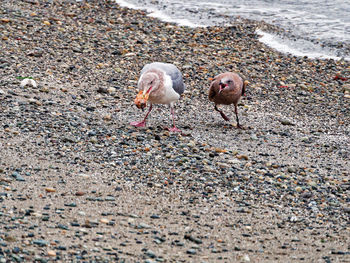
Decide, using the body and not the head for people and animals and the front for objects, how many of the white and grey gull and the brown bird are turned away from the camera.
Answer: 0

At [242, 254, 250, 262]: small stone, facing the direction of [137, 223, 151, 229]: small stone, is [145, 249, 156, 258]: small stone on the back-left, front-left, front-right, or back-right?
front-left

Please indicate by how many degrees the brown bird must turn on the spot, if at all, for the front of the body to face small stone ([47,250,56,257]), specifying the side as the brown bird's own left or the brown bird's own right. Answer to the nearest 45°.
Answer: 0° — it already faces it

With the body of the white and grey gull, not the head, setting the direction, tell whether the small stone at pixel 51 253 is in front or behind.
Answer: in front

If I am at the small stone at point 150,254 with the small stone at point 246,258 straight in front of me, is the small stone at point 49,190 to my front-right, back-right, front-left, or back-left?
back-left

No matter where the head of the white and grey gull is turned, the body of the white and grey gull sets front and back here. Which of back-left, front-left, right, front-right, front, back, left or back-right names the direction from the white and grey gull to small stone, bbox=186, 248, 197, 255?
front-left

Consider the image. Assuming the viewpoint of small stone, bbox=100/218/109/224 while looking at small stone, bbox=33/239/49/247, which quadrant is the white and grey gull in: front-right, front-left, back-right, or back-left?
back-right
